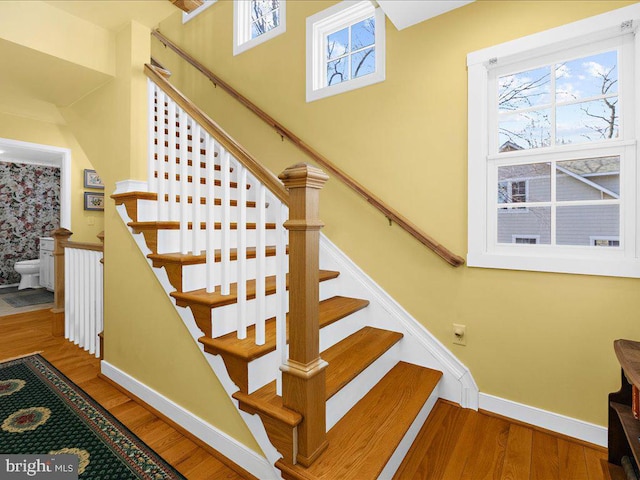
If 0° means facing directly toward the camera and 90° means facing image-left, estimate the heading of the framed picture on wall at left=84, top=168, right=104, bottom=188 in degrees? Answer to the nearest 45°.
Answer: approximately 0°

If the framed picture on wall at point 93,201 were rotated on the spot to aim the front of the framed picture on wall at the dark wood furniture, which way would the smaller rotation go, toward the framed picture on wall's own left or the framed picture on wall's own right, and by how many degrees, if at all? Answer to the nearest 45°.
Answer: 0° — it already faces it

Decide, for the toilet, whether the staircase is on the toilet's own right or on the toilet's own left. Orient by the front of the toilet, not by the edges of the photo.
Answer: on the toilet's own left

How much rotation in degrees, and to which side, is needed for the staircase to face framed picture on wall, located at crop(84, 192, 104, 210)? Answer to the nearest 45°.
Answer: approximately 180°

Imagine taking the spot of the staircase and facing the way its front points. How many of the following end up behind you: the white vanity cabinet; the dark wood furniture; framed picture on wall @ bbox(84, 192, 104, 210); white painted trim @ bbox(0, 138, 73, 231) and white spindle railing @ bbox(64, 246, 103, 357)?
4

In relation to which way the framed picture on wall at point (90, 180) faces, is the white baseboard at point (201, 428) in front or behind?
in front

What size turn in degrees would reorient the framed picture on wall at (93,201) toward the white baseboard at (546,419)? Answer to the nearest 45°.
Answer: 0° — it already faces it
